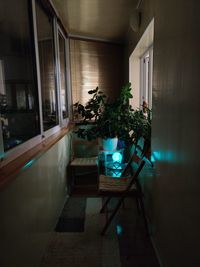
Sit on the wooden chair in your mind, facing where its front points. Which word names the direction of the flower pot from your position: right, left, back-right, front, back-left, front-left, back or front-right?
right

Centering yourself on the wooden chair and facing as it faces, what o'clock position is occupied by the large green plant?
The large green plant is roughly at 3 o'clock from the wooden chair.

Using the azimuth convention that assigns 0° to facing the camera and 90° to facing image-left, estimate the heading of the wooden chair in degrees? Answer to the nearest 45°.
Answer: approximately 90°
